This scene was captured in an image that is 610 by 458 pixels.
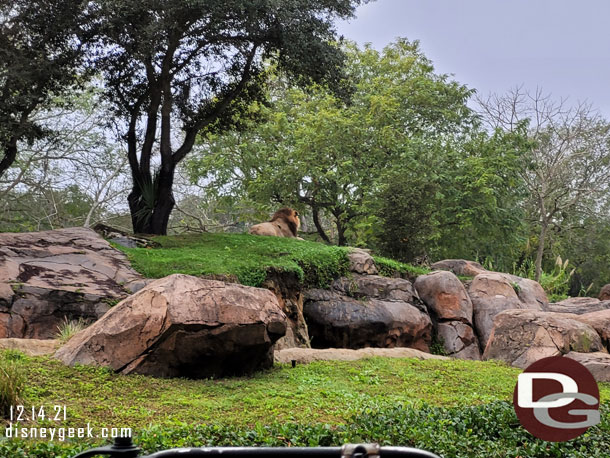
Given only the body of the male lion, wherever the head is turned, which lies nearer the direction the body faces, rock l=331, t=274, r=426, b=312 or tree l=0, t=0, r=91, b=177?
the rock

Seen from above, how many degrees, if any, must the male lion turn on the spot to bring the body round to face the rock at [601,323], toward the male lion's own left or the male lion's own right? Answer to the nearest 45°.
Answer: approximately 45° to the male lion's own right

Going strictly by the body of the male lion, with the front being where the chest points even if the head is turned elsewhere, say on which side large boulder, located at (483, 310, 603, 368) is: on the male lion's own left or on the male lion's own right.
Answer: on the male lion's own right

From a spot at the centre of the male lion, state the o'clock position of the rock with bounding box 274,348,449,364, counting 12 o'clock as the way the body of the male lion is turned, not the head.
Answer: The rock is roughly at 3 o'clock from the male lion.

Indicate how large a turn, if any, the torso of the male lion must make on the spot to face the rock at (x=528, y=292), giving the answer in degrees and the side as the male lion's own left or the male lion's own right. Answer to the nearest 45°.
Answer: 0° — it already faces it

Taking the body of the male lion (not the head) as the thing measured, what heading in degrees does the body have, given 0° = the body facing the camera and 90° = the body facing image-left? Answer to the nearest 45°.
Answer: approximately 270°

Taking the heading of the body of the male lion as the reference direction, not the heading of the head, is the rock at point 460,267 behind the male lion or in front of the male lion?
in front

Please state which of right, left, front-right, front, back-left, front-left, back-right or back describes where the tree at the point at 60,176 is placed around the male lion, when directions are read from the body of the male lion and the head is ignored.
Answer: back-left

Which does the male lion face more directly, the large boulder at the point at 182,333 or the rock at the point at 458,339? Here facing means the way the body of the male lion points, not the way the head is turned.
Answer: the rock

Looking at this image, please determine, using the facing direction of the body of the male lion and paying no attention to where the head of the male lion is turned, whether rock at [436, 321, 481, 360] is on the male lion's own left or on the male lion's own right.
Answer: on the male lion's own right

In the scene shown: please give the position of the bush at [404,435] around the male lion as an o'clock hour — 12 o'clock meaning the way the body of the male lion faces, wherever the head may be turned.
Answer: The bush is roughly at 3 o'clock from the male lion.
